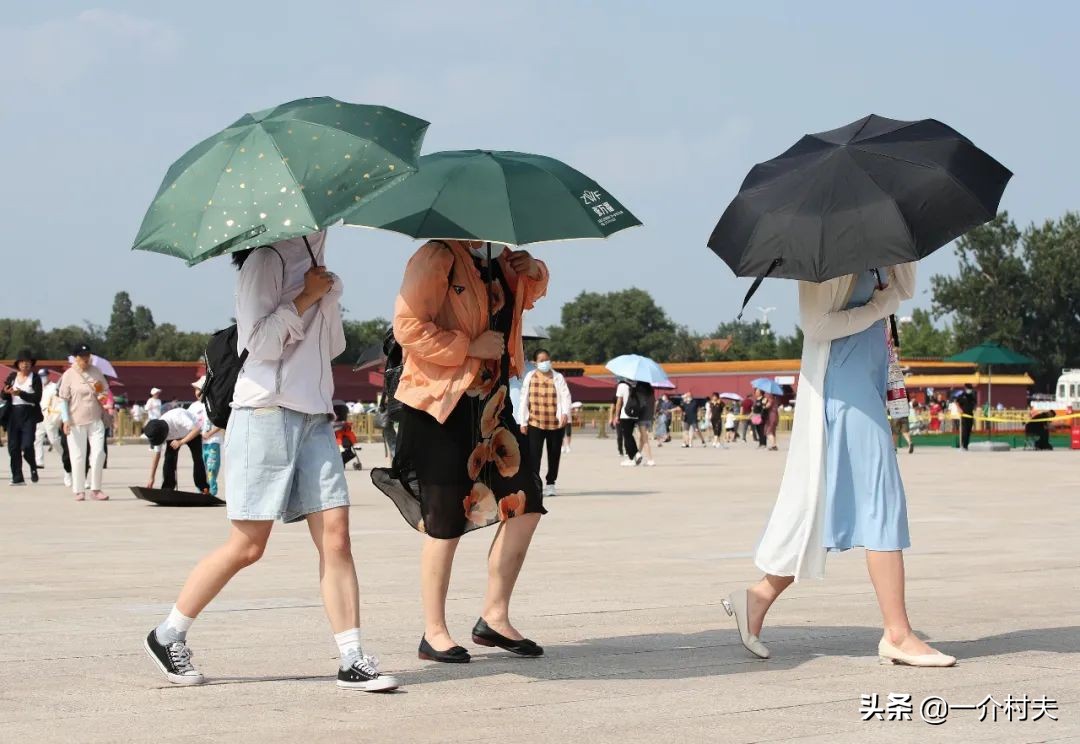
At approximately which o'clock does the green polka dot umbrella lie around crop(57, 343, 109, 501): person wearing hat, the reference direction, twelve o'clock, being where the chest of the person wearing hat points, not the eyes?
The green polka dot umbrella is roughly at 12 o'clock from the person wearing hat.

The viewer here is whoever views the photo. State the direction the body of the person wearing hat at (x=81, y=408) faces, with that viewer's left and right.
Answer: facing the viewer

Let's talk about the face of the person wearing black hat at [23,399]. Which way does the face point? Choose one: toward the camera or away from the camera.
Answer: toward the camera

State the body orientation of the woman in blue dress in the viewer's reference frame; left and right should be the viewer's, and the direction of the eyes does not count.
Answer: facing to the right of the viewer

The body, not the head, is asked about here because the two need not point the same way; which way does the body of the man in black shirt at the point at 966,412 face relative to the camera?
toward the camera

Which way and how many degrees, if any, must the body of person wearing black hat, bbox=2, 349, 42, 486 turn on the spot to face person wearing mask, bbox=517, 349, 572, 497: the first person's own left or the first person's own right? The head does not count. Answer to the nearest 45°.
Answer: approximately 45° to the first person's own left

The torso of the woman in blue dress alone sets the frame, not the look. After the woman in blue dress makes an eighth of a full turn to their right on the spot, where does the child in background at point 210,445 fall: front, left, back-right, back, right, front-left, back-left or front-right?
back

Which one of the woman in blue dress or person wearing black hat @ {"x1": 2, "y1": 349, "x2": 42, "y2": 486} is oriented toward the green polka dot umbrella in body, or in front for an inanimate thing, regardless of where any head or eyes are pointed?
the person wearing black hat

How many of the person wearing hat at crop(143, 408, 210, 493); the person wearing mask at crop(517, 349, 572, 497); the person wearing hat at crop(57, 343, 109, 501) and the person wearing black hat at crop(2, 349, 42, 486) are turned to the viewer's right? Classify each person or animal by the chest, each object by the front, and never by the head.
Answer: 0

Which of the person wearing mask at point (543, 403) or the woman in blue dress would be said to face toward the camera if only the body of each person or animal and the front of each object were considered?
the person wearing mask

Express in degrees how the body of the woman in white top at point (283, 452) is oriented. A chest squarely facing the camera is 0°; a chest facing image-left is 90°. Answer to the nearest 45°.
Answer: approximately 315°

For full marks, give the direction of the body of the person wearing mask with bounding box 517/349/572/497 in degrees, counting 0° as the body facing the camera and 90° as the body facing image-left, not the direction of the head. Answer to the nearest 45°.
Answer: approximately 0°
